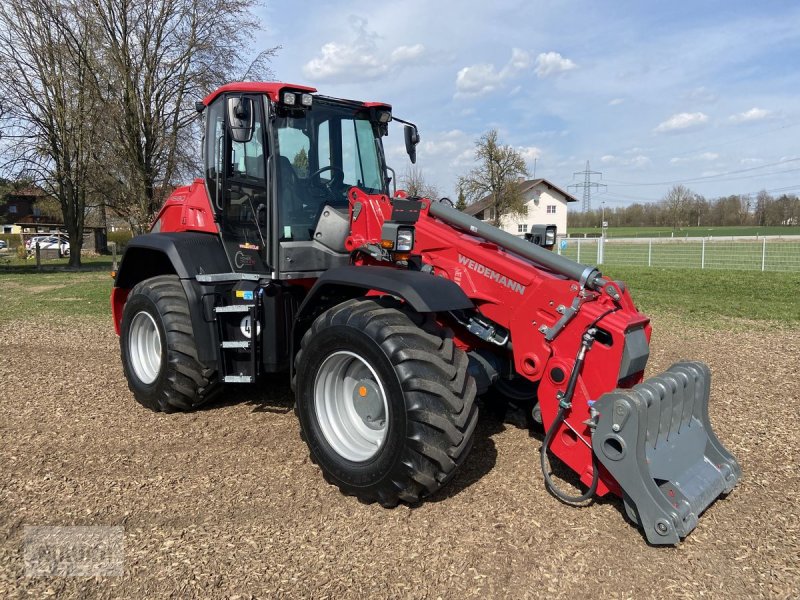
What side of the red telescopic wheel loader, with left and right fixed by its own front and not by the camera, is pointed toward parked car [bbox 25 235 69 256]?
back

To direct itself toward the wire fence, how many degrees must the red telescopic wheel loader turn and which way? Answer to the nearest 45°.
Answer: approximately 90° to its left

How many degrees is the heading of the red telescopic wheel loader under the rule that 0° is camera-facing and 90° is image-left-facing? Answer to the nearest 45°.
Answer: approximately 315°
